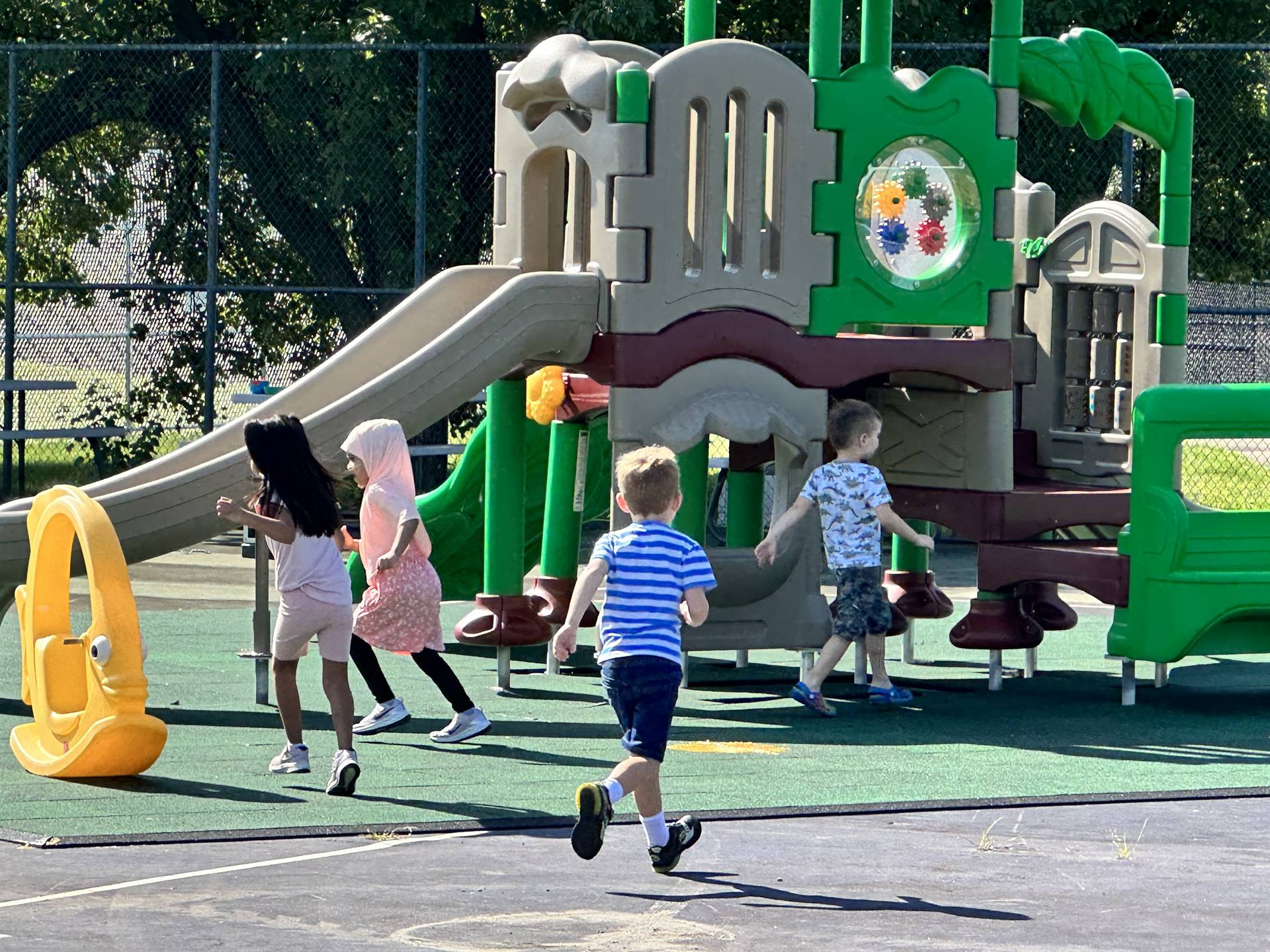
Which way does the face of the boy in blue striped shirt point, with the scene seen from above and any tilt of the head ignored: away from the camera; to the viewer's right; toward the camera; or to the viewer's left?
away from the camera

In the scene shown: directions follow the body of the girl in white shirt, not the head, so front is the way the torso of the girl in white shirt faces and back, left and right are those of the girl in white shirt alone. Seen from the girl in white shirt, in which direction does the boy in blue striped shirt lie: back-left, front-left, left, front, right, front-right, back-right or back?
back

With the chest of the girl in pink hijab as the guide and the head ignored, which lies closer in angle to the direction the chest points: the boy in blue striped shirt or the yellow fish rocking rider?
the yellow fish rocking rider

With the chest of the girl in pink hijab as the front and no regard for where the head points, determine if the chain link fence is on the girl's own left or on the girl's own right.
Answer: on the girl's own right

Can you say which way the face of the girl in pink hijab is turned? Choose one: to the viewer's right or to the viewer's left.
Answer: to the viewer's left

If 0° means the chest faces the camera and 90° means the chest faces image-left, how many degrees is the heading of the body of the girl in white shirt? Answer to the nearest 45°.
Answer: approximately 135°

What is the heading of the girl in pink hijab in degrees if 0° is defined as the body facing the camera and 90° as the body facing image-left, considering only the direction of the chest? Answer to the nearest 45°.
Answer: approximately 90°

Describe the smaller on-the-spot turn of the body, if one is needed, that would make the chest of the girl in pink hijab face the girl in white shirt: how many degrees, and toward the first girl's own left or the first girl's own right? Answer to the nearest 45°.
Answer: approximately 45° to the first girl's own left

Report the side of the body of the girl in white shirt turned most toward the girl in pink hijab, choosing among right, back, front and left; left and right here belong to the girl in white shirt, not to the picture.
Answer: right
